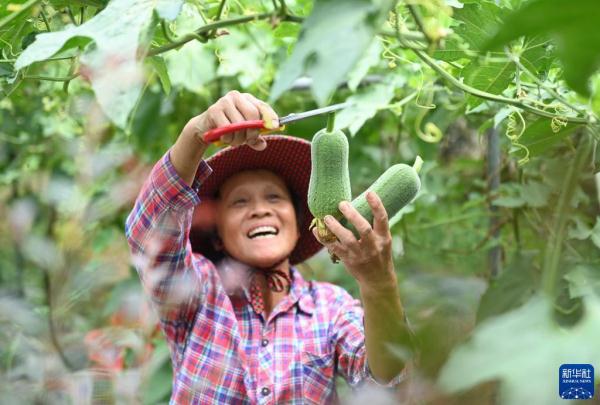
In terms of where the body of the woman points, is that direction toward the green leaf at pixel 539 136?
no

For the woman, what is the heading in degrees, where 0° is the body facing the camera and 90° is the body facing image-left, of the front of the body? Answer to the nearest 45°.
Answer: approximately 0°

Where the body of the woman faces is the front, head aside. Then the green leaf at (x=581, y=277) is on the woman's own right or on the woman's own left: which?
on the woman's own left

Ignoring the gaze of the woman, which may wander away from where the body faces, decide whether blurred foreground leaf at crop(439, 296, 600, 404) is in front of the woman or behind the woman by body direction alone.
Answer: in front

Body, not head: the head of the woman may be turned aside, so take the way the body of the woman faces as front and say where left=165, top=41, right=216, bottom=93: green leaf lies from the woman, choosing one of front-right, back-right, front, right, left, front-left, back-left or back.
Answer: back

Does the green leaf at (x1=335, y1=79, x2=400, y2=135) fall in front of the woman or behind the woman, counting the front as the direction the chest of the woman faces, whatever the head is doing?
behind

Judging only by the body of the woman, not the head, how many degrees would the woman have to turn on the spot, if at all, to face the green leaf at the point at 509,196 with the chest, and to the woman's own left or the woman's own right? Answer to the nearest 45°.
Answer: approximately 135° to the woman's own left
